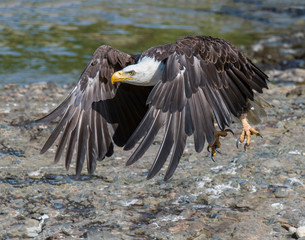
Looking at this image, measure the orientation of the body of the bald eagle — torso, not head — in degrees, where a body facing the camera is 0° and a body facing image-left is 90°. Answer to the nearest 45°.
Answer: approximately 45°

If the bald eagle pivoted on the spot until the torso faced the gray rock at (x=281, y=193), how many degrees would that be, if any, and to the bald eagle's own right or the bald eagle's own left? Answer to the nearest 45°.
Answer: approximately 135° to the bald eagle's own left

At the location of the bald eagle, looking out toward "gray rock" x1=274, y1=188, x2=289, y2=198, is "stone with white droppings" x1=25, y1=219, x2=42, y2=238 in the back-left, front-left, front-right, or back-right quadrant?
back-right

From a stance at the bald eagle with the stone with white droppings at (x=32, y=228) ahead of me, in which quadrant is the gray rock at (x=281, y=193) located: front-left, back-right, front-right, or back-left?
back-left

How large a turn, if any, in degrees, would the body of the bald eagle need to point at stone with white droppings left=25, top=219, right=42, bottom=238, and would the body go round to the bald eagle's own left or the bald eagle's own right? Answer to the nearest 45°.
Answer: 0° — it already faces it

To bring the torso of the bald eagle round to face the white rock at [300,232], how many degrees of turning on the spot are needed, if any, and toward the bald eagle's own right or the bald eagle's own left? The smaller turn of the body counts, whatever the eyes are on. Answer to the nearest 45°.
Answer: approximately 90° to the bald eagle's own left
